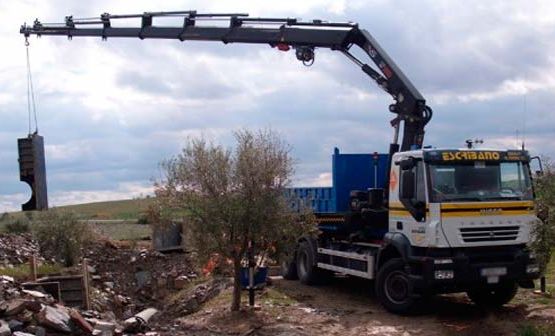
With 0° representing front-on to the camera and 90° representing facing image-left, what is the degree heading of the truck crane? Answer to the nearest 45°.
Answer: approximately 315°

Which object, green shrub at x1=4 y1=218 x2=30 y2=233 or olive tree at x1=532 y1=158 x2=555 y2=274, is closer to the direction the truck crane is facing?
the olive tree

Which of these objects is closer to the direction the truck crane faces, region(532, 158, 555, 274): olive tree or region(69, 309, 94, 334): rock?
the olive tree

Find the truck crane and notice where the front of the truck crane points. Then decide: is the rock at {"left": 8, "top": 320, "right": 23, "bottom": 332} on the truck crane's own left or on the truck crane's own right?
on the truck crane's own right

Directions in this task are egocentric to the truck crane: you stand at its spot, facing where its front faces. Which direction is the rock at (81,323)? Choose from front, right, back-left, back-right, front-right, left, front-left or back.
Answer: back-right

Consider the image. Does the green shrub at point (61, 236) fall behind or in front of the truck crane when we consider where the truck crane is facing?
behind

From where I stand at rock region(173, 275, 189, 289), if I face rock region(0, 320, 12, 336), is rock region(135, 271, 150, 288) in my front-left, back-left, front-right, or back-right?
back-right

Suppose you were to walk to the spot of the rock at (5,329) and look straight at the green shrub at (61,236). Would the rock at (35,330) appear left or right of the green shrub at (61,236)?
right

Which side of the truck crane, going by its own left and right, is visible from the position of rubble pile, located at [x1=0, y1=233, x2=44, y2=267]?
back
